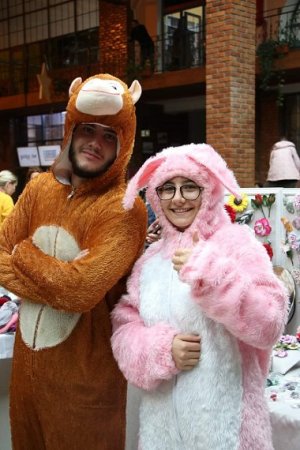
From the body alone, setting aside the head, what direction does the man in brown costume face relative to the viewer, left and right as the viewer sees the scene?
facing the viewer and to the left of the viewer

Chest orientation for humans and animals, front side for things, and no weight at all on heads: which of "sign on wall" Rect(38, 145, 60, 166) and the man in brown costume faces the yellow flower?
the sign on wall

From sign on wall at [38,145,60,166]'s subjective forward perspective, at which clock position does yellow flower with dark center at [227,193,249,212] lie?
The yellow flower with dark center is roughly at 12 o'clock from the sign on wall.

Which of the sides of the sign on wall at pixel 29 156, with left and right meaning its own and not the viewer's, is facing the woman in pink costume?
front

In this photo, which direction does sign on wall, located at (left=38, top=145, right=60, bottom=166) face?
toward the camera

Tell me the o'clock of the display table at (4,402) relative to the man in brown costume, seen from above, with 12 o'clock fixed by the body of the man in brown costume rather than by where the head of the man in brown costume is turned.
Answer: The display table is roughly at 4 o'clock from the man in brown costume.

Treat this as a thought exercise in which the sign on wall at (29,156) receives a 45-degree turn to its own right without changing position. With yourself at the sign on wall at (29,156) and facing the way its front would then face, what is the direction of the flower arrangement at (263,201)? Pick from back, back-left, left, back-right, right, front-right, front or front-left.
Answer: front-left

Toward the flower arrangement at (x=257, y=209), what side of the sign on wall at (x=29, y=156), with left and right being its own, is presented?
front

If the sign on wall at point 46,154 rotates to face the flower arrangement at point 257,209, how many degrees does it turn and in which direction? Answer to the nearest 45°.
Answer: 0° — it already faces it
